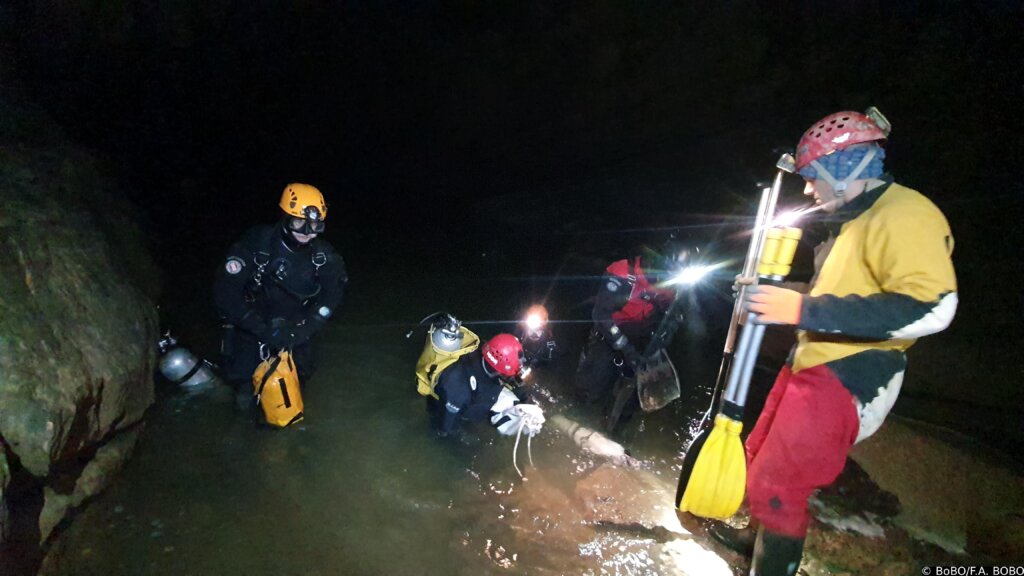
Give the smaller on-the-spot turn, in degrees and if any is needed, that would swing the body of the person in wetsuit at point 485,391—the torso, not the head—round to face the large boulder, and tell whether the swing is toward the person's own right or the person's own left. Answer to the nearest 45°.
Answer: approximately 180°

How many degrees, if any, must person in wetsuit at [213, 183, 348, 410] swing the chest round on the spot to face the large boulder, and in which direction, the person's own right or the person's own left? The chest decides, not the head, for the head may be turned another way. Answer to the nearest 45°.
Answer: approximately 90° to the person's own right

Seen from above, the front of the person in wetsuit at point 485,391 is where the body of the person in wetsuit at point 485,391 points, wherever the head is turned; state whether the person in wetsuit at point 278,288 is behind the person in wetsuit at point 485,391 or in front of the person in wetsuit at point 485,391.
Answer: behind

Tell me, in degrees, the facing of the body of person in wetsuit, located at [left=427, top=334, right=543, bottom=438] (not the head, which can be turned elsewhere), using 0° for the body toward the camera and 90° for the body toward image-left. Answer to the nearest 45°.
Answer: approximately 270°

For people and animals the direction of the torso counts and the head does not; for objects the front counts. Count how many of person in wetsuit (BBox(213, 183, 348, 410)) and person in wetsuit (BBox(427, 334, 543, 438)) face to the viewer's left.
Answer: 0

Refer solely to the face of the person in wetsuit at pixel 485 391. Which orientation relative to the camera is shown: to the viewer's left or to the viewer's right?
to the viewer's right

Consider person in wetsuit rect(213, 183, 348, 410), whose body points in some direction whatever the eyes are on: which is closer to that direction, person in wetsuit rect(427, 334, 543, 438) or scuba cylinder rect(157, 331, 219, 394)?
the person in wetsuit

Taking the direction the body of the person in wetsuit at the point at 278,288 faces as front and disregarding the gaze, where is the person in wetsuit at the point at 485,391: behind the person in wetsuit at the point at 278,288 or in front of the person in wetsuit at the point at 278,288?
in front

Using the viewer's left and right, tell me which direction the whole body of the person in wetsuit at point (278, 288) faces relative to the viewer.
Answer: facing the viewer and to the right of the viewer
